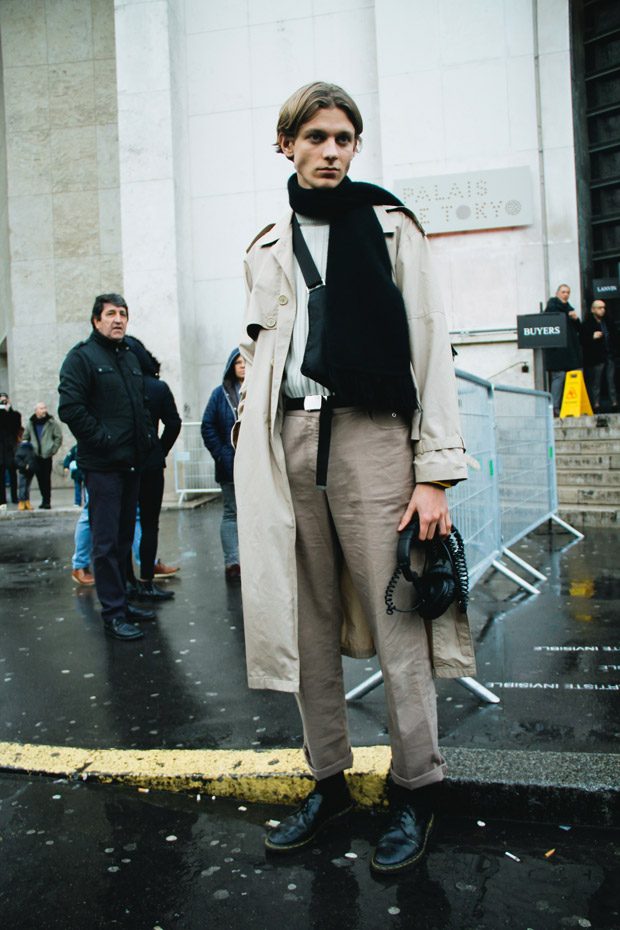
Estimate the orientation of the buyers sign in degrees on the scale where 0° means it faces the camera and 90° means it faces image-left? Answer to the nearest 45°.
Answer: approximately 0°

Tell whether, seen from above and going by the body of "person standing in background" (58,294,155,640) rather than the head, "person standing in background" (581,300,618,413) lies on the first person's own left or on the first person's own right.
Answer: on the first person's own left

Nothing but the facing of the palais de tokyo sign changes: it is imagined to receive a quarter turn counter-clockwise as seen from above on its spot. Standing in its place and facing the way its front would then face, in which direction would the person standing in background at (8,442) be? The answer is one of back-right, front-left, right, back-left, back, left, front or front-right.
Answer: back

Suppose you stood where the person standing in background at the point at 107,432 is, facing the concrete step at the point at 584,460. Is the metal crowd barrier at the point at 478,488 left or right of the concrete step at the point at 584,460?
right
